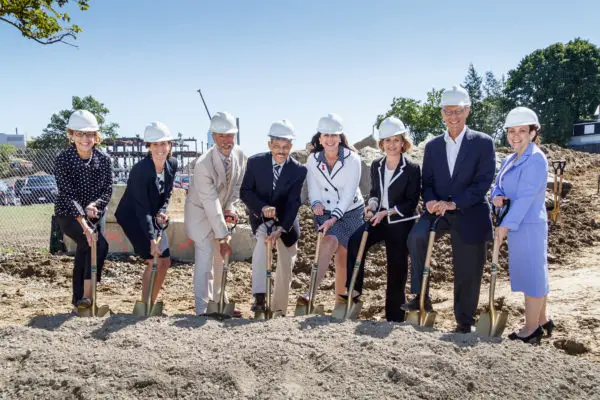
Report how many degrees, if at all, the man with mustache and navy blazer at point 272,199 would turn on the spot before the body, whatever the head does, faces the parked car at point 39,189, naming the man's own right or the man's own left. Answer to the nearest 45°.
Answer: approximately 135° to the man's own right

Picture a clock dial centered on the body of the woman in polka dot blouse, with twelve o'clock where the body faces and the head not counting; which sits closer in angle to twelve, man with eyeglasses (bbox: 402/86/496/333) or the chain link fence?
the man with eyeglasses

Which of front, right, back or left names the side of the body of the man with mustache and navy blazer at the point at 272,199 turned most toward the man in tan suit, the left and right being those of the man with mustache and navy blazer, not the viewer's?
right

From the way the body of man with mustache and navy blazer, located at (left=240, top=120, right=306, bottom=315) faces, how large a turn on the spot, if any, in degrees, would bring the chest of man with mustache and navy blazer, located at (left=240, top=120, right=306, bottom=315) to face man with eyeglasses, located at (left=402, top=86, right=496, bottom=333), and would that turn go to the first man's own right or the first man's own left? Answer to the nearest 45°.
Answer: approximately 90° to the first man's own left

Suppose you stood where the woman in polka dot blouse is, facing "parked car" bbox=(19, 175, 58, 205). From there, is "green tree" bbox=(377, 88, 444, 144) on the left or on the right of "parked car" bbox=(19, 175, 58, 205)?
right

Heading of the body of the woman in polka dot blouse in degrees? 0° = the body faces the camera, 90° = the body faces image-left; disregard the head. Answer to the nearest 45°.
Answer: approximately 0°

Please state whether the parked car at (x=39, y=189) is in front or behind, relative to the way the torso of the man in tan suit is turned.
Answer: behind

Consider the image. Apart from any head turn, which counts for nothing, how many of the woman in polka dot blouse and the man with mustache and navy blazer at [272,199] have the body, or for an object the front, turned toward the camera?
2

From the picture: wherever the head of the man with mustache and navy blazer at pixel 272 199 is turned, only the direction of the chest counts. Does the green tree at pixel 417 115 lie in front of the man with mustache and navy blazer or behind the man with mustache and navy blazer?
behind

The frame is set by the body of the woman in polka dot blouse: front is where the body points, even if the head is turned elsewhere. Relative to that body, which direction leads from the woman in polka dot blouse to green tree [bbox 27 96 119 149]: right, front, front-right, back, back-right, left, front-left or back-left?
back
